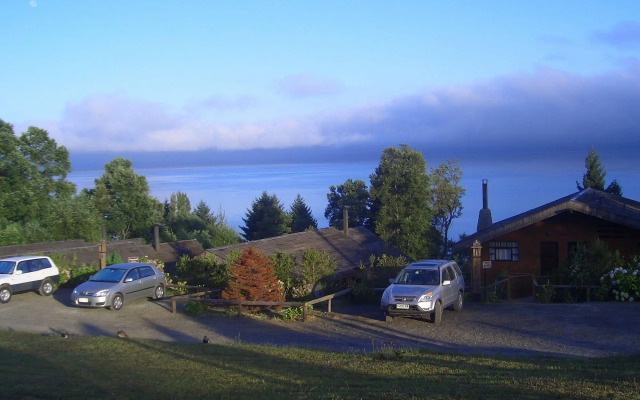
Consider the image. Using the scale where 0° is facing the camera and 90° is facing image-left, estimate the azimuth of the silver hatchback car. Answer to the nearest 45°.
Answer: approximately 45°

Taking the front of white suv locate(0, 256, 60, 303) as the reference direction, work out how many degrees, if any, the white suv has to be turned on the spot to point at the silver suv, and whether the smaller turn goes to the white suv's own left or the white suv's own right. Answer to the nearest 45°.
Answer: approximately 90° to the white suv's own left

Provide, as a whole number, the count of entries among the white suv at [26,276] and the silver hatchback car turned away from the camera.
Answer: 0

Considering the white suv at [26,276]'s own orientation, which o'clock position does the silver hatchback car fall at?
The silver hatchback car is roughly at 9 o'clock from the white suv.

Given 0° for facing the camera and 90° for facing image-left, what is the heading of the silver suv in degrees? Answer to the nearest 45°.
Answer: approximately 45°

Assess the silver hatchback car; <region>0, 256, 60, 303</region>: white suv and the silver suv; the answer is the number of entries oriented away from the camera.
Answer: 0

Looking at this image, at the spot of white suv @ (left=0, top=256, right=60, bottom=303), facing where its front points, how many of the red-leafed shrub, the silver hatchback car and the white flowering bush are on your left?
3

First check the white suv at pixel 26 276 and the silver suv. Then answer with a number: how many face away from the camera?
0
